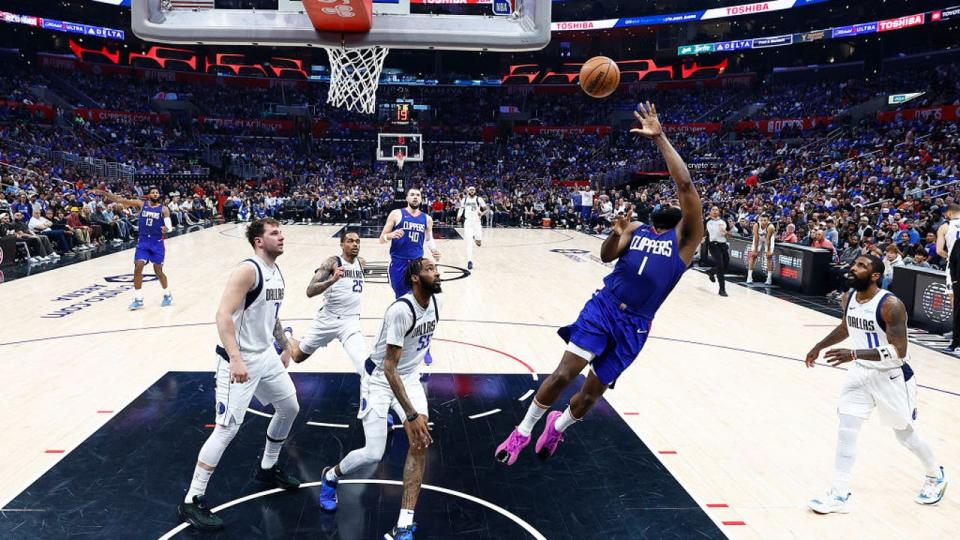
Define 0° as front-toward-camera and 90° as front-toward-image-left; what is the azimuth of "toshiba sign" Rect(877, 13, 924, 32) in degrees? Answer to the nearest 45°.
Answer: approximately 45°

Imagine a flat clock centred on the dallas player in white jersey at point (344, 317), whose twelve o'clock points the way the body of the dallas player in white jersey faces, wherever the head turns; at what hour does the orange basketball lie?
The orange basketball is roughly at 11 o'clock from the dallas player in white jersey.

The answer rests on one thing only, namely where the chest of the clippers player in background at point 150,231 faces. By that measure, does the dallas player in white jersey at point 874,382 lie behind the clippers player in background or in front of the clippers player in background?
in front

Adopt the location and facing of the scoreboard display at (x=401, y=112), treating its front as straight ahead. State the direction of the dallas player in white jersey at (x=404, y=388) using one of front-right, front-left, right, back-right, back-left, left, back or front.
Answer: front

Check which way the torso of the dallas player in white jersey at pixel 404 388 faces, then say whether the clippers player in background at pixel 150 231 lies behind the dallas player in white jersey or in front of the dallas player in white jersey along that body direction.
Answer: behind

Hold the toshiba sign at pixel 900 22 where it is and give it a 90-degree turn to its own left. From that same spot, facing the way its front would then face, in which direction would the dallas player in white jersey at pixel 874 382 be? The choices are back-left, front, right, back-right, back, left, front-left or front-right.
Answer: front-right

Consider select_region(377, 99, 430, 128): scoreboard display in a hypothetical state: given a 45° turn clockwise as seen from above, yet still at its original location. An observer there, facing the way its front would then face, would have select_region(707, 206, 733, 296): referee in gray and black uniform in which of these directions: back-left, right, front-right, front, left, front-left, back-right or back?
front-left

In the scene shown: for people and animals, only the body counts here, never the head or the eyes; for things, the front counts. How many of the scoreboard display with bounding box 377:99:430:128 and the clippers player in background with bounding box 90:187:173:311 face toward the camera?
2

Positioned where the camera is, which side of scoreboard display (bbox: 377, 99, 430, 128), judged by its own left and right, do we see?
front

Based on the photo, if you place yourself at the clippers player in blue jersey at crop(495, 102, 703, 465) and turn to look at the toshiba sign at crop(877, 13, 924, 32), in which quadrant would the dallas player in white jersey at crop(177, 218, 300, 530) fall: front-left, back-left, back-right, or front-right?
back-left

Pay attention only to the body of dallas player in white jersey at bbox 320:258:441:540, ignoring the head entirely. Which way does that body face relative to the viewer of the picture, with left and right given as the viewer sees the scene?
facing the viewer and to the right of the viewer

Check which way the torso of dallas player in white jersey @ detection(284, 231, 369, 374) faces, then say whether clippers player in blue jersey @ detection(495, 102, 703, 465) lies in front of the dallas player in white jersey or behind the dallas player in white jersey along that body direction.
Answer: in front

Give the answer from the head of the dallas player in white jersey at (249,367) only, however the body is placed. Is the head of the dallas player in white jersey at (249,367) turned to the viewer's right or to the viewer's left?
to the viewer's right

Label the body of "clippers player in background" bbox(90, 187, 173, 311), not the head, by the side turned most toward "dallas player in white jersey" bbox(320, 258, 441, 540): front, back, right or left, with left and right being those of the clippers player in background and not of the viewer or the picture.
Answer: front

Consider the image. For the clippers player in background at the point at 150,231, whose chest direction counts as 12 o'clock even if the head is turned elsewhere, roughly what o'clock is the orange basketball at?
The orange basketball is roughly at 11 o'clock from the clippers player in background.

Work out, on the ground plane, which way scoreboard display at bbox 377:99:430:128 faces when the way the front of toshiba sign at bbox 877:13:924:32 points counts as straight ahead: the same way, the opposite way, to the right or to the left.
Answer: to the left

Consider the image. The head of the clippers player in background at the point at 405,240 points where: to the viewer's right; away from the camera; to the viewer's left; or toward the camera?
toward the camera

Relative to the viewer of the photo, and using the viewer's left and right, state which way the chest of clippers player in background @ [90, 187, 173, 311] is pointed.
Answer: facing the viewer
